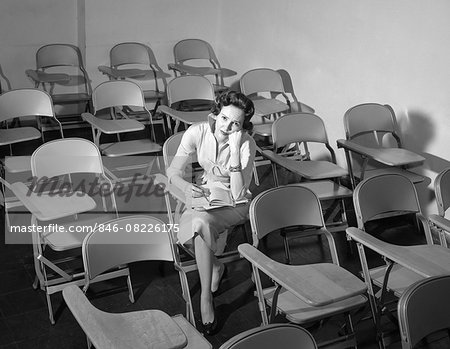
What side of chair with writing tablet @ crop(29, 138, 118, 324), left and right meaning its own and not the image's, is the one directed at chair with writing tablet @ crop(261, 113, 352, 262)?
left

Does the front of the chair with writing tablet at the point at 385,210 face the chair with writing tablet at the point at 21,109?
no

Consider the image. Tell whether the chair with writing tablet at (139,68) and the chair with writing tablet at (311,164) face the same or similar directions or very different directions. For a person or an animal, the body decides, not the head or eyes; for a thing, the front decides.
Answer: same or similar directions

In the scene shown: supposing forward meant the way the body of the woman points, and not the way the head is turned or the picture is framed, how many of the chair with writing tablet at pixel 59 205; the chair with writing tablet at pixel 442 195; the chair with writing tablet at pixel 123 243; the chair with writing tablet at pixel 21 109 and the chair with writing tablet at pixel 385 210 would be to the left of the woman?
2

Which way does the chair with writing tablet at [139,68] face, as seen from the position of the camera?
facing the viewer and to the right of the viewer

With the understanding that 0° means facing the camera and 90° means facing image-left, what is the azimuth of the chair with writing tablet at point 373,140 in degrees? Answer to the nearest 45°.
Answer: approximately 315°

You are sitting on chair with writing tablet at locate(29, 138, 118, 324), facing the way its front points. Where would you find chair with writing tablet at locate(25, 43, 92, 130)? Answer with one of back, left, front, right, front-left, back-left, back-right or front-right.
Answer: back

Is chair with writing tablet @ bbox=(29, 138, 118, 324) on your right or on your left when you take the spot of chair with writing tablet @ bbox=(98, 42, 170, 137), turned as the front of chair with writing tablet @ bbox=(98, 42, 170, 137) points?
on your right

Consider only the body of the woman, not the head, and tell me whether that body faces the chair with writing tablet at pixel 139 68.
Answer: no

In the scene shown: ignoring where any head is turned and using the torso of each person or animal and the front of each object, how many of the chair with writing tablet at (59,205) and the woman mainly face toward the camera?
2

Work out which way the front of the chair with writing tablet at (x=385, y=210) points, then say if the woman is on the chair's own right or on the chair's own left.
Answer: on the chair's own right

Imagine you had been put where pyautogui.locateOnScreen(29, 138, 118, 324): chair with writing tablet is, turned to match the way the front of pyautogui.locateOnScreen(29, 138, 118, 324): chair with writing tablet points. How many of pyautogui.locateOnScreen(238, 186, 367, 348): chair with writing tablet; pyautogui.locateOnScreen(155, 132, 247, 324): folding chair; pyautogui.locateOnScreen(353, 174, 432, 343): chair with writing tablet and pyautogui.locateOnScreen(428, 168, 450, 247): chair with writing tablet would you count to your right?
0

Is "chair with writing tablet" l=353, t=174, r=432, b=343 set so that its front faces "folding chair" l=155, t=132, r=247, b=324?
no

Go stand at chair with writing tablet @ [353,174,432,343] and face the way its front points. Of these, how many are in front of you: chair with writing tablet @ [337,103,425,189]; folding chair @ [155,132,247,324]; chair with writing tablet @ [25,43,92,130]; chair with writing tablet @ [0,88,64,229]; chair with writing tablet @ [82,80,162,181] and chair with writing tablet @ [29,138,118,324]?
0

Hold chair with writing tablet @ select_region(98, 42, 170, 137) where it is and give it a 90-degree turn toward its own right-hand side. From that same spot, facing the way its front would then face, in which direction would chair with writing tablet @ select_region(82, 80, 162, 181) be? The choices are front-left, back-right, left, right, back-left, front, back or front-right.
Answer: front-left

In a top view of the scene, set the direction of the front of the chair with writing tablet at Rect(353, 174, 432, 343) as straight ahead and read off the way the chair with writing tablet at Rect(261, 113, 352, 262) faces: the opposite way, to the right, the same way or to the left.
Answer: the same way

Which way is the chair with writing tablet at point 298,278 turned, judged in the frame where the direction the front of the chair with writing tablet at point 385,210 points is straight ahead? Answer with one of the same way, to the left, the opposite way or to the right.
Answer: the same way

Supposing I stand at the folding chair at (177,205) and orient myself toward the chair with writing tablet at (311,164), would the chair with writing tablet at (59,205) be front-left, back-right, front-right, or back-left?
back-left

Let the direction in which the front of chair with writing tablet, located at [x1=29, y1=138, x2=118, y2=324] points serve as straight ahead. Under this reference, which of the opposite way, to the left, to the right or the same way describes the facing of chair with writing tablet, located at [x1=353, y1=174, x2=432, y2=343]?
the same way

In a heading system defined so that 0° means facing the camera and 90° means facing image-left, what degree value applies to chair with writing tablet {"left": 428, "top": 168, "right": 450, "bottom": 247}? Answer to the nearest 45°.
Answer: approximately 315°

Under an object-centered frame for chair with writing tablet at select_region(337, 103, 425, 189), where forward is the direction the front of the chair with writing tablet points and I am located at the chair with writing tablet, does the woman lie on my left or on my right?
on my right
